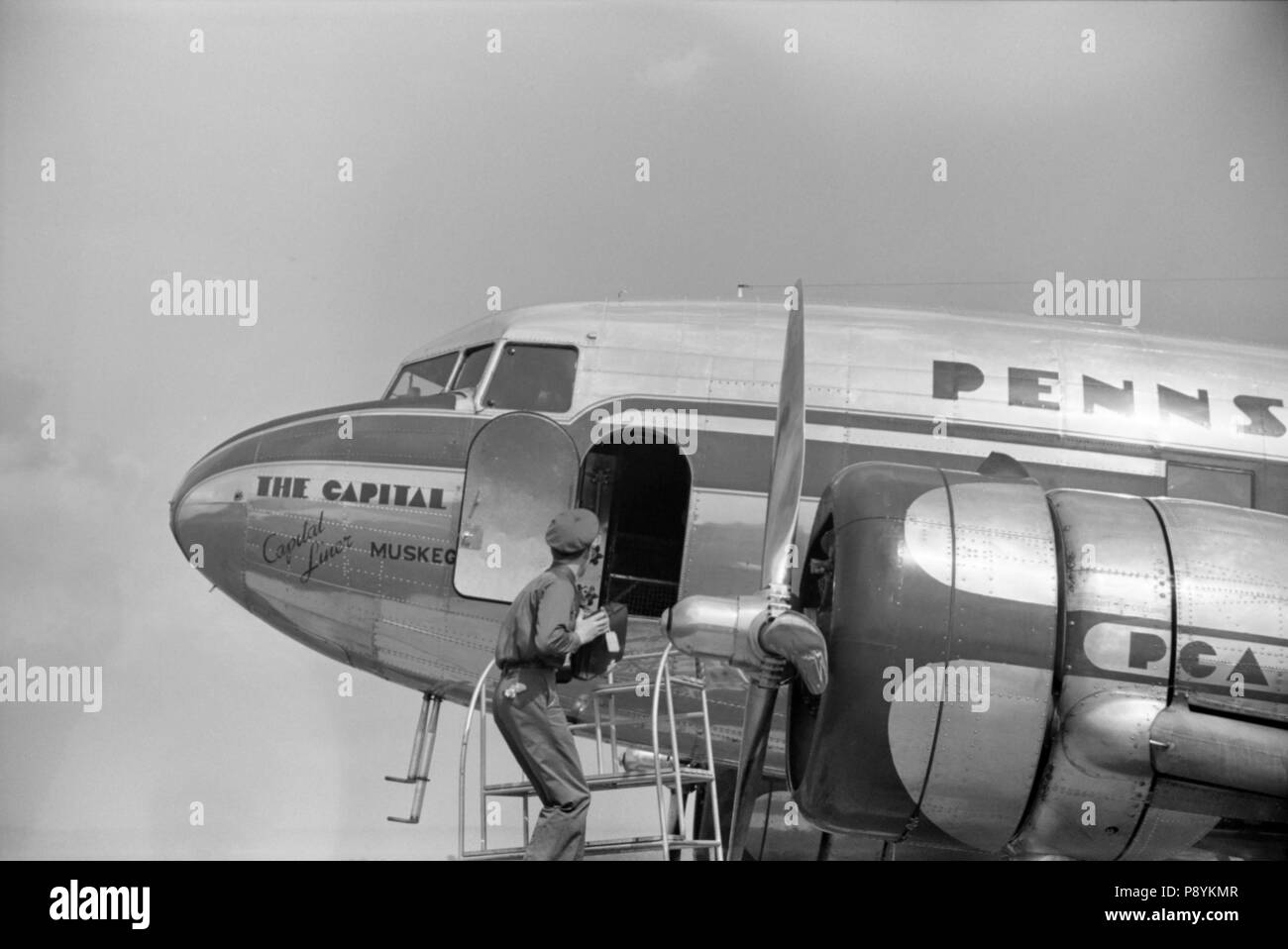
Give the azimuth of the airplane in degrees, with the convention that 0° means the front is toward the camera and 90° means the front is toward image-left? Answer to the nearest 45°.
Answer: approximately 90°
